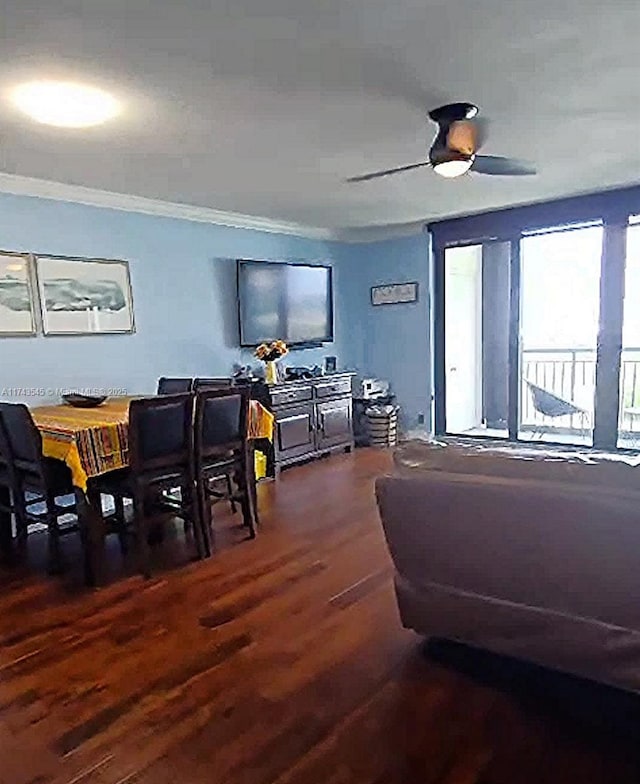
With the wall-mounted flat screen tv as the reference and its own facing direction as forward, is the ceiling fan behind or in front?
in front

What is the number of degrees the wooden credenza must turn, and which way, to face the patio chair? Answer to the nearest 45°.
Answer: approximately 45° to its left

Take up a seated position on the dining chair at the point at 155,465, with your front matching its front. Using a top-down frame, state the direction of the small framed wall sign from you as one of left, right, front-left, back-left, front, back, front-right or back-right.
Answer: right

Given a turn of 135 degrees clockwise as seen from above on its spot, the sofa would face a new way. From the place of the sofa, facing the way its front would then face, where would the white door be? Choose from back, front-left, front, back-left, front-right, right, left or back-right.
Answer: back

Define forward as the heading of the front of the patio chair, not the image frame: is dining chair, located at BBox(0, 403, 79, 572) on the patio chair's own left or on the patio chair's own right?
on the patio chair's own right

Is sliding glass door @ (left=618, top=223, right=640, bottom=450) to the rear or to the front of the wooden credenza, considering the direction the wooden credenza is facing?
to the front

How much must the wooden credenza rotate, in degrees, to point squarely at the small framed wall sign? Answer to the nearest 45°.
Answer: approximately 90° to its left

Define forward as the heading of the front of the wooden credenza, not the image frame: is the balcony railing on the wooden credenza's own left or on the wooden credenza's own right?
on the wooden credenza's own left

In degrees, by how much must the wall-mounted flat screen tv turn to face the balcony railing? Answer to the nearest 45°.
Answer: approximately 45° to its left

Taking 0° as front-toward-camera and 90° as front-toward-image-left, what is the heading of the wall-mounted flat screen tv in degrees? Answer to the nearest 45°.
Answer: approximately 315°

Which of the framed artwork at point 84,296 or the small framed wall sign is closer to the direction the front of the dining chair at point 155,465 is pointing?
the framed artwork

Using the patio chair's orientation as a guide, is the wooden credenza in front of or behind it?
behind

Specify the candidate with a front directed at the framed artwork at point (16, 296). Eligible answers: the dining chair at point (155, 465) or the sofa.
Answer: the dining chair

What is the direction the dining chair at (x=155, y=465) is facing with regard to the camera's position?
facing away from the viewer and to the left of the viewer
